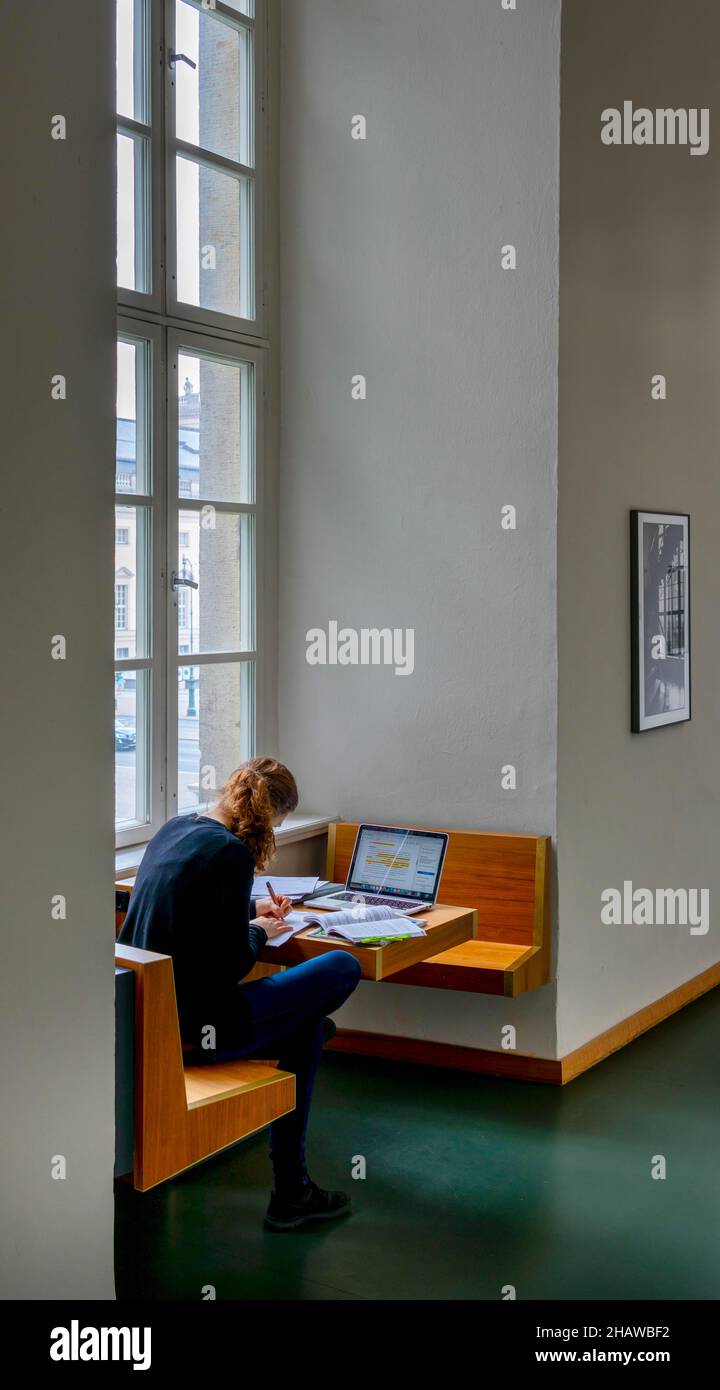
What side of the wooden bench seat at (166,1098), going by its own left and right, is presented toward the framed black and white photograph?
front

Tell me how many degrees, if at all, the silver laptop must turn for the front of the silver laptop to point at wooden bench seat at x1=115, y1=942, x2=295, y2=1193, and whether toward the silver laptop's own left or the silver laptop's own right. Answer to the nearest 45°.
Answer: approximately 45° to the silver laptop's own left

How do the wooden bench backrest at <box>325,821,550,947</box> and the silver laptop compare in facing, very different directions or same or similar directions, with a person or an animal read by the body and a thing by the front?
same or similar directions

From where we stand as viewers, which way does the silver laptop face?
facing the viewer and to the left of the viewer

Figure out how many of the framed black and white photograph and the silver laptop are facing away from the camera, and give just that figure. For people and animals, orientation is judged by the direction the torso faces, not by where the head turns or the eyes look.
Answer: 0

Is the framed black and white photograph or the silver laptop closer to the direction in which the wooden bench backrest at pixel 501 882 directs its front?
the silver laptop

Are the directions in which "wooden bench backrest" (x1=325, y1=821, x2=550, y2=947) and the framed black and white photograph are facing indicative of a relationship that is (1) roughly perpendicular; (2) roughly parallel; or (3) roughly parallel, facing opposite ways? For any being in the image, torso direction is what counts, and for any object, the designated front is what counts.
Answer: roughly perpendicular

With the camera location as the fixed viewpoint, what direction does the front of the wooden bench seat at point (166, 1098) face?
facing away from the viewer and to the right of the viewer

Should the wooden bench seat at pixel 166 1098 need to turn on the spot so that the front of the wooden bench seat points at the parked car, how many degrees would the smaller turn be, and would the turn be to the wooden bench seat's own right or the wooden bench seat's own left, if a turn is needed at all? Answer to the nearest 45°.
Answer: approximately 45° to the wooden bench seat's own left

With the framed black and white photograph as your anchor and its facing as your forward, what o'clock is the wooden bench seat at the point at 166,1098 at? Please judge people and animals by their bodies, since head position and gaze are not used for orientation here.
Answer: The wooden bench seat is roughly at 2 o'clock from the framed black and white photograph.

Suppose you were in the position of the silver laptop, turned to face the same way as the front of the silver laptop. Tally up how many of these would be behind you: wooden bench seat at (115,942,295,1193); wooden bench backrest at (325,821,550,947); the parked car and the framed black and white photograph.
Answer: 2

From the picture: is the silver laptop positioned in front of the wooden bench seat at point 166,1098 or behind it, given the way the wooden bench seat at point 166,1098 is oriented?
in front

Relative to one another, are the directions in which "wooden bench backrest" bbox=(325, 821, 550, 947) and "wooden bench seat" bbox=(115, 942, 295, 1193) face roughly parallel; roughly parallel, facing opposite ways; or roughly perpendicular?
roughly parallel, facing opposite ways

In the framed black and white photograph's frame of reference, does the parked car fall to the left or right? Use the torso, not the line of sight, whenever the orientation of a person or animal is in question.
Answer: on its right

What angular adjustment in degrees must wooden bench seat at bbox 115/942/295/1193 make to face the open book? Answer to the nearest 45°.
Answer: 0° — it already faces it
